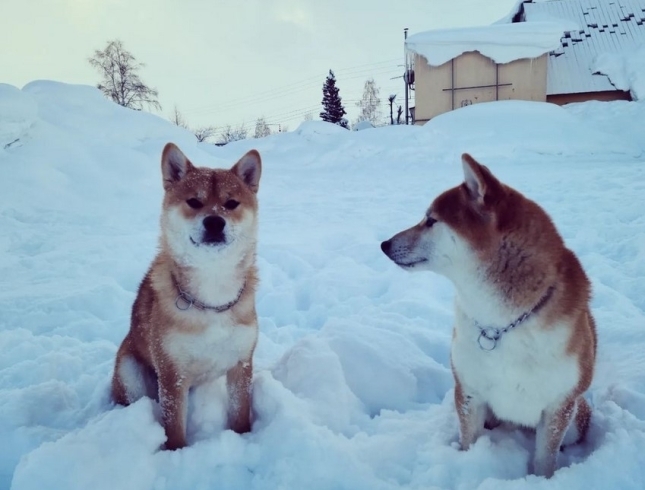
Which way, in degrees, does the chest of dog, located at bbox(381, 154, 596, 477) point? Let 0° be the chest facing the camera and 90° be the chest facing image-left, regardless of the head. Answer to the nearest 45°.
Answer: approximately 45°

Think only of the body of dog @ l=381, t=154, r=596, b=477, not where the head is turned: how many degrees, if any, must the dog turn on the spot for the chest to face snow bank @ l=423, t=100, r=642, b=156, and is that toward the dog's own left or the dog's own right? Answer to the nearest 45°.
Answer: approximately 135° to the dog's own right

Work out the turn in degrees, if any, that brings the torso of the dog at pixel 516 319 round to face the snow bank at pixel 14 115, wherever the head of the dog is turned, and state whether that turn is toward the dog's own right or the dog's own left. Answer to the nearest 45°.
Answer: approximately 90° to the dog's own right

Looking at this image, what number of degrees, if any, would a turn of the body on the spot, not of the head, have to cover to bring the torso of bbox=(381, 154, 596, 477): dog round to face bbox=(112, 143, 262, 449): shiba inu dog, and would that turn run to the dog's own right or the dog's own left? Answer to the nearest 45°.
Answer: approximately 45° to the dog's own right

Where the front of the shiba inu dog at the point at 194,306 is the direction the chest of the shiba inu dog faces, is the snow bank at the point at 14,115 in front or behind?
behind

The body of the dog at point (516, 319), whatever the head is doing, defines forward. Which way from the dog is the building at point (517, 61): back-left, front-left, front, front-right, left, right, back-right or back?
back-right

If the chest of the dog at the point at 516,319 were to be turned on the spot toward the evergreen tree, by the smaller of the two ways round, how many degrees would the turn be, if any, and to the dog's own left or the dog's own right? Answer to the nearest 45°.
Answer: approximately 135° to the dog's own right

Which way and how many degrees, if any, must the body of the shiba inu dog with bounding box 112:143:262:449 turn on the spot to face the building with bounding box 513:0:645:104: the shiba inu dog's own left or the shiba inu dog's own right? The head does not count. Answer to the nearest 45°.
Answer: approximately 90° to the shiba inu dog's own left

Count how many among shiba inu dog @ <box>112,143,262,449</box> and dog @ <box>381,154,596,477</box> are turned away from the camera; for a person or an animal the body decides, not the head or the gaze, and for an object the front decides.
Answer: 0

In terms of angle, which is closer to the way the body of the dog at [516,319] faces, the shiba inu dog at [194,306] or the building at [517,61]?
the shiba inu dog

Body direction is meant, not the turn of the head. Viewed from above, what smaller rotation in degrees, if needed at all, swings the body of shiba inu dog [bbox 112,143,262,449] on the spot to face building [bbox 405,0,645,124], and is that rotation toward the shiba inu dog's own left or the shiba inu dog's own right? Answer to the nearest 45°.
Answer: approximately 90° to the shiba inu dog's own left
